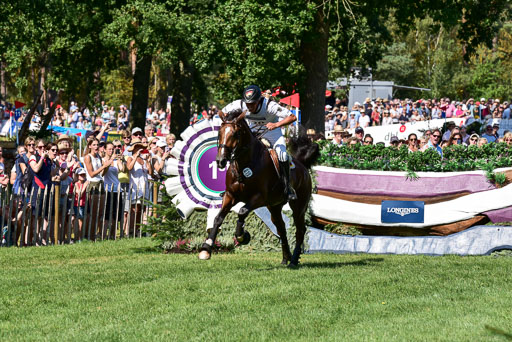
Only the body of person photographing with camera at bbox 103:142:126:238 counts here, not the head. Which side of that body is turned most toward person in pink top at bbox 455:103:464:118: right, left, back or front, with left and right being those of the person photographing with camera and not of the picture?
left

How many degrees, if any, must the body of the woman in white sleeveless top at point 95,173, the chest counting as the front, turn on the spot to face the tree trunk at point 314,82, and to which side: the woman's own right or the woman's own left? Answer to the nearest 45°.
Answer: approximately 90° to the woman's own left

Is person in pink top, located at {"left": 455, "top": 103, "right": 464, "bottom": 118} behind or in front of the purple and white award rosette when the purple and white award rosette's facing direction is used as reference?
behind

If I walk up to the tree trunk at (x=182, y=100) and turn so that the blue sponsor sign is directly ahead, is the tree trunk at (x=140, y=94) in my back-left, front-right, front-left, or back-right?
back-right

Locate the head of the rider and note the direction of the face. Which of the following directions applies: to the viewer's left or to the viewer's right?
to the viewer's left

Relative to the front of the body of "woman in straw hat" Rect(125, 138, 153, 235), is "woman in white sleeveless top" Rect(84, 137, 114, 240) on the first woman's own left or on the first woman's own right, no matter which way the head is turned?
on the first woman's own right

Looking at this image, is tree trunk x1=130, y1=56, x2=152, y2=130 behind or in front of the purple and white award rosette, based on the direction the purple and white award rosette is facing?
behind

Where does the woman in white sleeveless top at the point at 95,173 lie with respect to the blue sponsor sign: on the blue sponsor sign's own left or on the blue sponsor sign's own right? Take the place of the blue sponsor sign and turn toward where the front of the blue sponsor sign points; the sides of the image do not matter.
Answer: on the blue sponsor sign's own right

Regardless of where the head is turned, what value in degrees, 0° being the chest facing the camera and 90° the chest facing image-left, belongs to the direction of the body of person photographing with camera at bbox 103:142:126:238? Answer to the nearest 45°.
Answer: approximately 315°

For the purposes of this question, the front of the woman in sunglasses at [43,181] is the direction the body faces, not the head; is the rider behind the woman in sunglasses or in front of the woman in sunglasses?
in front

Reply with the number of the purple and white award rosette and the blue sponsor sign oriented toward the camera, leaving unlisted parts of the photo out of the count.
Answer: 2
